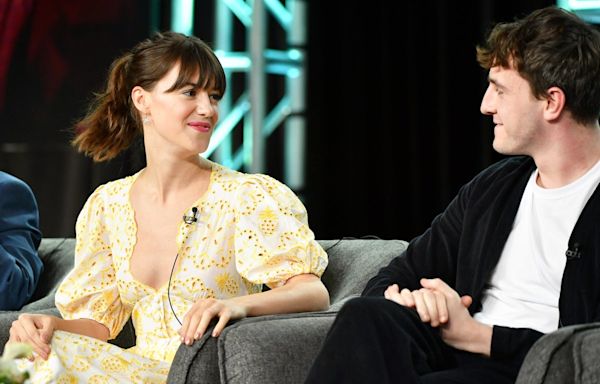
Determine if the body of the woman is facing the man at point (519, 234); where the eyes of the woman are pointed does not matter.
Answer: no

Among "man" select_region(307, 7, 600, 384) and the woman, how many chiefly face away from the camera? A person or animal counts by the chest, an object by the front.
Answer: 0

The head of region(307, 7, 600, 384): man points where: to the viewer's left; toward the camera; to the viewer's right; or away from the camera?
to the viewer's left

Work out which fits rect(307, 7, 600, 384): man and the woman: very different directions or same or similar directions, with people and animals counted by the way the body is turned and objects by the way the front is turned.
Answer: same or similar directions

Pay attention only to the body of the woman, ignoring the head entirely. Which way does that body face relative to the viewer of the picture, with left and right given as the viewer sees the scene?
facing the viewer and to the left of the viewer

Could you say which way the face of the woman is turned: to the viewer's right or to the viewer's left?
to the viewer's right

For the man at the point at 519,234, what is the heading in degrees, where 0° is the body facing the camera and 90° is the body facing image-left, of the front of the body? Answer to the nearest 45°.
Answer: approximately 45°
